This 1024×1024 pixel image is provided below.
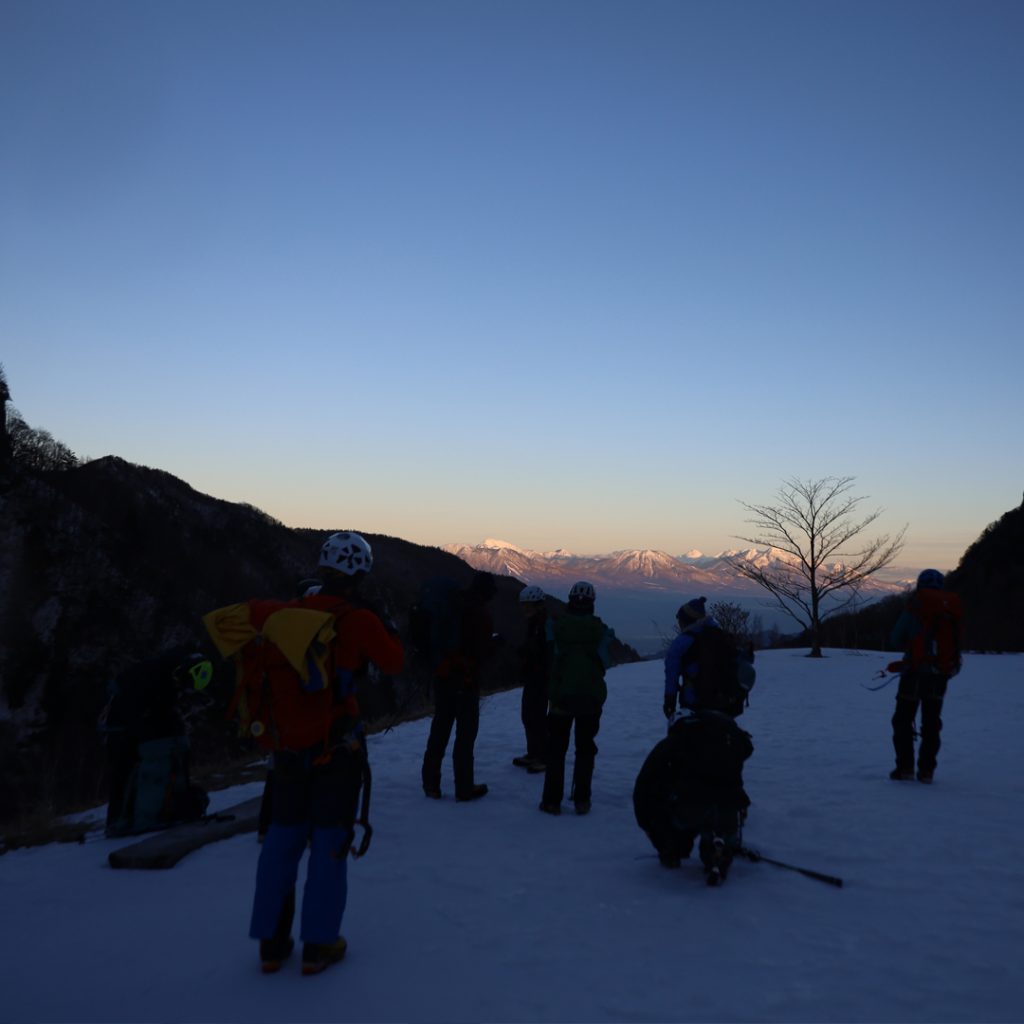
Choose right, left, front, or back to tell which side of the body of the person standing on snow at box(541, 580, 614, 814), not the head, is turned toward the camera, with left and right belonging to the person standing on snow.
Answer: back
